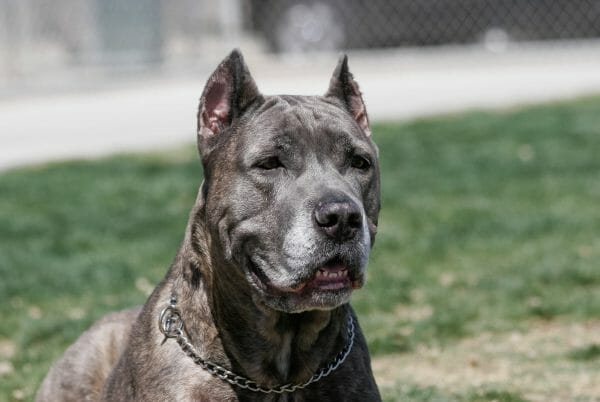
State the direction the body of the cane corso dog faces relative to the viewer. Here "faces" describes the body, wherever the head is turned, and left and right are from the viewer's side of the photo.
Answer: facing the viewer and to the right of the viewer
